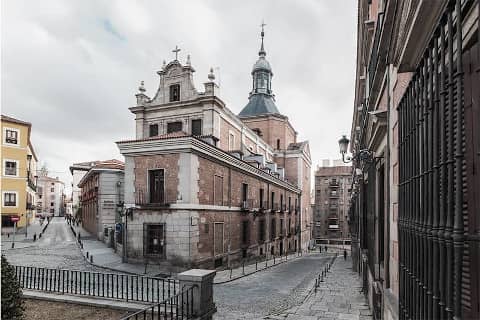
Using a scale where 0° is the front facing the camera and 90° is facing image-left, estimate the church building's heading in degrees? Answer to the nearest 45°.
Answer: approximately 45°

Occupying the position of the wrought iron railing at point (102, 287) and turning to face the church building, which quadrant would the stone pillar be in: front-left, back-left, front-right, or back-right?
back-right

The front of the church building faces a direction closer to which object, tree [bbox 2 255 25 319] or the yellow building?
the tree

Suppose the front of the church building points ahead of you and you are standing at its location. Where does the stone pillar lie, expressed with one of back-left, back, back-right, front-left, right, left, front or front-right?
front-left

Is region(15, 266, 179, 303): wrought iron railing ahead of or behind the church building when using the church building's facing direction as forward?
ahead

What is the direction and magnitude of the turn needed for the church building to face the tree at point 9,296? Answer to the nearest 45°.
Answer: approximately 45° to its left

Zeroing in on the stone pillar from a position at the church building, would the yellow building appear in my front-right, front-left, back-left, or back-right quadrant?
back-right

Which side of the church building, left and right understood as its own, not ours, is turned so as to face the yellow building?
right
